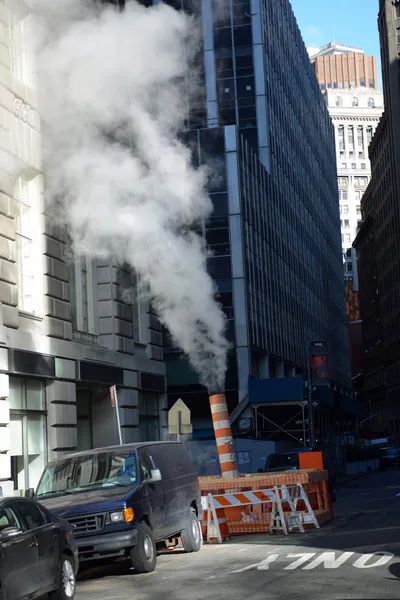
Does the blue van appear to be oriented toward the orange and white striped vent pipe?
no

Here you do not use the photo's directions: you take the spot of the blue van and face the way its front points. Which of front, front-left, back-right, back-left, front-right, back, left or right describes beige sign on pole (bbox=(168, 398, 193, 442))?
back-right

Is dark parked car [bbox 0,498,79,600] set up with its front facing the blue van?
no

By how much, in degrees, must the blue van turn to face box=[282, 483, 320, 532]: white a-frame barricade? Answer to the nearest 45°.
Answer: approximately 180°

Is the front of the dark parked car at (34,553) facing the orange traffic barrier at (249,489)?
no

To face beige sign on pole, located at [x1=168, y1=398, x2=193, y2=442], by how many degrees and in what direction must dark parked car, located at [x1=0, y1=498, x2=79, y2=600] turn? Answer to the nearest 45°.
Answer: approximately 135° to its right

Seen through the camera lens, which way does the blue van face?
facing the viewer and to the left of the viewer

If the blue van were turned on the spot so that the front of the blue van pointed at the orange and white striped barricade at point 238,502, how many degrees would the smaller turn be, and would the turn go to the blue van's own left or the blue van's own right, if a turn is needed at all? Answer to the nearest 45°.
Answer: approximately 180°

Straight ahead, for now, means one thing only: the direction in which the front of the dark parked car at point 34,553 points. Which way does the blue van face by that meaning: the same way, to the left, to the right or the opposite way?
the same way

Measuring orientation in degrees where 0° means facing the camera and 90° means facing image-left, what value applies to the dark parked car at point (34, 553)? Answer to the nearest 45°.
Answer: approximately 45°

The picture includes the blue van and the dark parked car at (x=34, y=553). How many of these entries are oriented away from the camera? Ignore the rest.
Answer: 0

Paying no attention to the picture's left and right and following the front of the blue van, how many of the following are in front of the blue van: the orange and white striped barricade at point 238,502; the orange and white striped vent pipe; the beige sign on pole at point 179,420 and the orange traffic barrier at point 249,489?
0
